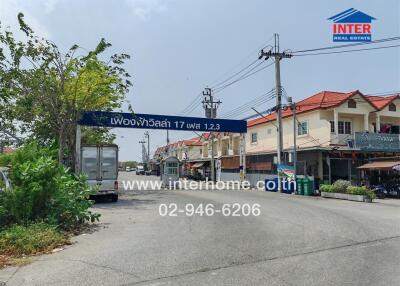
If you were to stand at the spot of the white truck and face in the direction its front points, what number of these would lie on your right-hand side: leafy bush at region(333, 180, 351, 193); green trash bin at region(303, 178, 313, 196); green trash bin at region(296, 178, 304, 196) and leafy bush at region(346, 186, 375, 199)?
4

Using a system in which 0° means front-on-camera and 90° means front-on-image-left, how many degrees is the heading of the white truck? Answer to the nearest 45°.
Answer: approximately 180°

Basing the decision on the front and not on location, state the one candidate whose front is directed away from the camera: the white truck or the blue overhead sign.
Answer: the white truck

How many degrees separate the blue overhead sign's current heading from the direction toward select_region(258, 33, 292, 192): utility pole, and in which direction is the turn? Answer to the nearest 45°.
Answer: approximately 90° to its left

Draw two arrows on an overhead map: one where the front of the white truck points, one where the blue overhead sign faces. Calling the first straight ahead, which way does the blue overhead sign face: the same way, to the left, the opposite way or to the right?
the opposite way

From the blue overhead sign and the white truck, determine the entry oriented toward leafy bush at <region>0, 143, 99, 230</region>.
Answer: the blue overhead sign

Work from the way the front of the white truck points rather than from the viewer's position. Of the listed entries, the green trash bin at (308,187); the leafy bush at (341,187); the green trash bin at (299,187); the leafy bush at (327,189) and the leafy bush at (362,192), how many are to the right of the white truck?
5

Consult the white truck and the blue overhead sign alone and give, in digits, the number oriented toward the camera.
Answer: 1

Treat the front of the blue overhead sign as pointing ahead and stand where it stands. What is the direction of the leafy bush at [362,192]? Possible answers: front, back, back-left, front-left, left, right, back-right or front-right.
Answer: front-left

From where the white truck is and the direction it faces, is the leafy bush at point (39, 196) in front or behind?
behind

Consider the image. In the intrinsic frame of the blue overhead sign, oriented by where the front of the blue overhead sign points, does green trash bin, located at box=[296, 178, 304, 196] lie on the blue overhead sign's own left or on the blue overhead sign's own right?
on the blue overhead sign's own left

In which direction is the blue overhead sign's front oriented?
toward the camera
